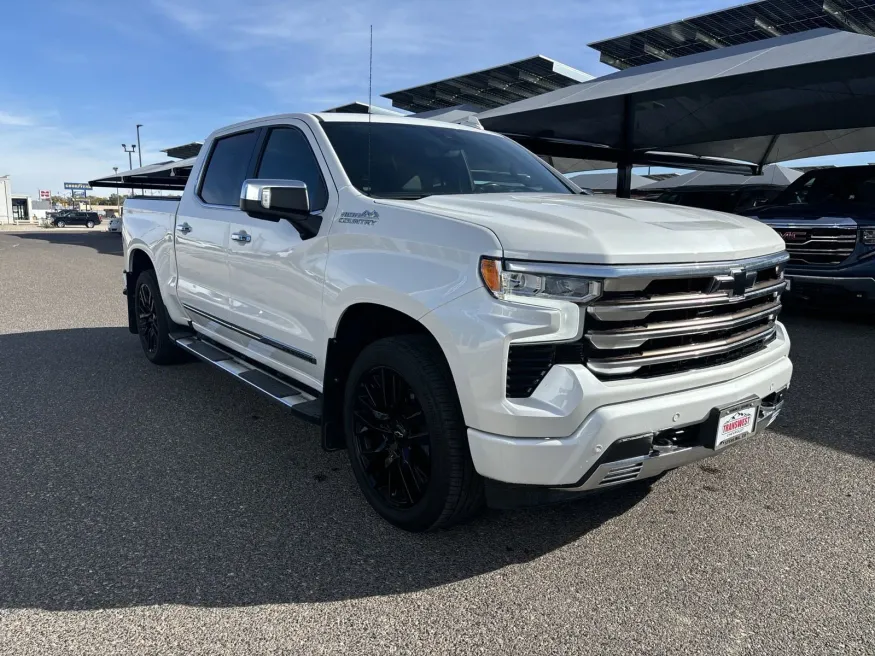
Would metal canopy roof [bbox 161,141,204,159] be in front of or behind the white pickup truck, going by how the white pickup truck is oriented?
behind

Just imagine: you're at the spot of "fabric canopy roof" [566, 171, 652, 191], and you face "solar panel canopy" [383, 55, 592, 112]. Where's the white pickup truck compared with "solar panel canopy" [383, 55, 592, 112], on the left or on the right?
left

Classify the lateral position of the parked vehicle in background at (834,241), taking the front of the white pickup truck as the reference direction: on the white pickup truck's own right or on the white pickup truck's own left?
on the white pickup truck's own left

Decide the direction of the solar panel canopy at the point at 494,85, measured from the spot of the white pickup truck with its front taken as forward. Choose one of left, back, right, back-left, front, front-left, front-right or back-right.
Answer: back-left

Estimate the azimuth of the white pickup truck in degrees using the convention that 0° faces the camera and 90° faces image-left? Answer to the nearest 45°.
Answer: approximately 315°

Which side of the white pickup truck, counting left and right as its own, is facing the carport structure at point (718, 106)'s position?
left

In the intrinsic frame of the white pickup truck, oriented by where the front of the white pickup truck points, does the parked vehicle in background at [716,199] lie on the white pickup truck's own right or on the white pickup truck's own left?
on the white pickup truck's own left

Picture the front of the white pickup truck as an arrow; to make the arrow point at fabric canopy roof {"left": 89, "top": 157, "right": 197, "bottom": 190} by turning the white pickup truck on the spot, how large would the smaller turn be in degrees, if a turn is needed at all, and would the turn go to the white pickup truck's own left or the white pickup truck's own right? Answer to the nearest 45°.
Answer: approximately 180°
